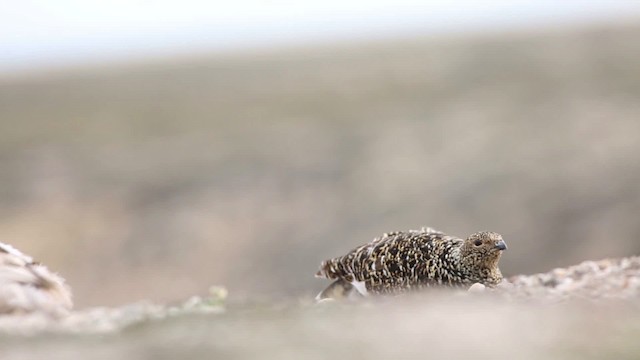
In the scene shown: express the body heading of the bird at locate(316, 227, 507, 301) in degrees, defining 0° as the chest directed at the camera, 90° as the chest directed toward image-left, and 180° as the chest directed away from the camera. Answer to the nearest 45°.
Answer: approximately 270°

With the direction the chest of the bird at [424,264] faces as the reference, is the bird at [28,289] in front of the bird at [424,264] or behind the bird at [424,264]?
behind
